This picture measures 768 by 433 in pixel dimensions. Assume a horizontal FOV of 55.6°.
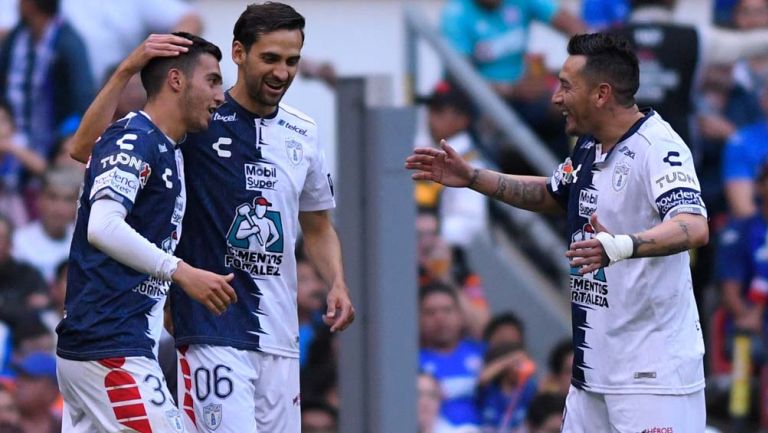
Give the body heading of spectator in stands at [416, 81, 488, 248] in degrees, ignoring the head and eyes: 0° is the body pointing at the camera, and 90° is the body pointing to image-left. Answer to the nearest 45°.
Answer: approximately 45°

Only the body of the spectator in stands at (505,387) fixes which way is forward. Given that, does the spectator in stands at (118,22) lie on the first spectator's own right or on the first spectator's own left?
on the first spectator's own right

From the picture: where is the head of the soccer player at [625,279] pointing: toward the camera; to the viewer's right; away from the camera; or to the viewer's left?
to the viewer's left

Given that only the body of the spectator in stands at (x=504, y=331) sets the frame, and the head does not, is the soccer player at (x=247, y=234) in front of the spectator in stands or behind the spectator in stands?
in front

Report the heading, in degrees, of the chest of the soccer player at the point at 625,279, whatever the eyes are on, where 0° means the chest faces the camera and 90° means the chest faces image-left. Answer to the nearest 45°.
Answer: approximately 45°

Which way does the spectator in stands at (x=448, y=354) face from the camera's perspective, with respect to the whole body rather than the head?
toward the camera

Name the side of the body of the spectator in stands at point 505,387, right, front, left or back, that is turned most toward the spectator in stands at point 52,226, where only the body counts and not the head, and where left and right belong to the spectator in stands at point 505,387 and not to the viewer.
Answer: right

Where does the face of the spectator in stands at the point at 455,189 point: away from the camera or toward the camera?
toward the camera

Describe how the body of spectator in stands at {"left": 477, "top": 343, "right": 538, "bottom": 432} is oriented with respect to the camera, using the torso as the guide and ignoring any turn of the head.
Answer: toward the camera

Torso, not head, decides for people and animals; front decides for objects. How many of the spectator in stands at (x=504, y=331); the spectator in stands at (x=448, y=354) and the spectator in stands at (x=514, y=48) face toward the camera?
3

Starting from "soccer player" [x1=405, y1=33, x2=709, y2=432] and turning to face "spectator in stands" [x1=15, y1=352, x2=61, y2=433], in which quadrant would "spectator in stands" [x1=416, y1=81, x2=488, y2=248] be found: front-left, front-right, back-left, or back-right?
front-right

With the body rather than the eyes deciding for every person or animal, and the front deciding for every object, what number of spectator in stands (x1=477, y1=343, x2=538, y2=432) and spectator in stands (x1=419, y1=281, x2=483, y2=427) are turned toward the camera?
2
